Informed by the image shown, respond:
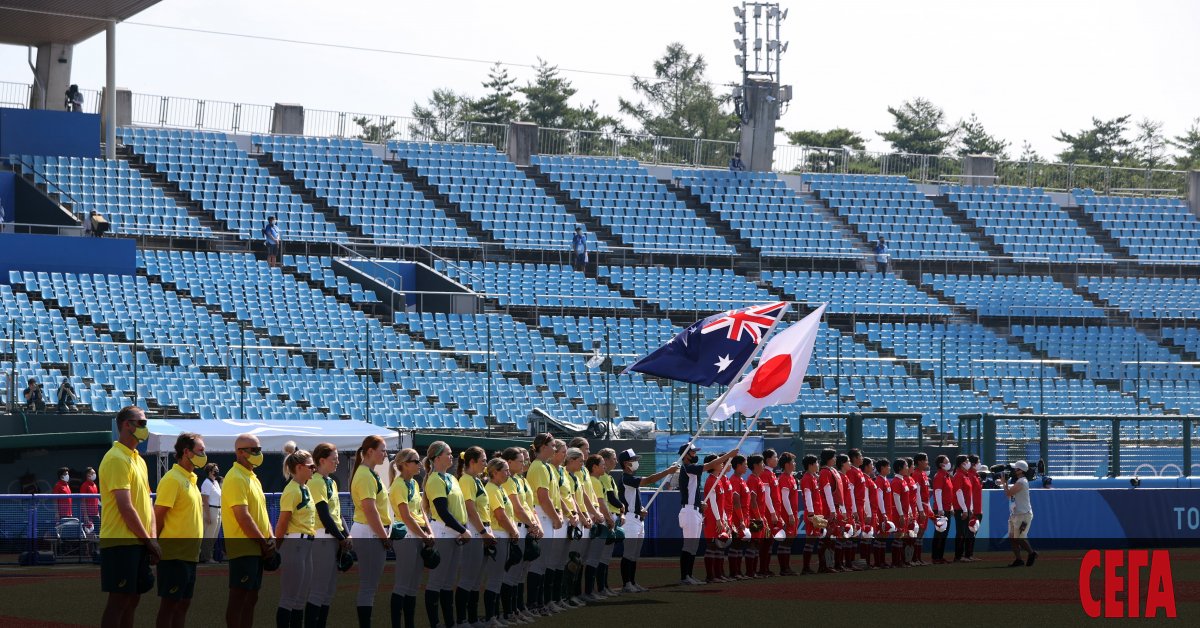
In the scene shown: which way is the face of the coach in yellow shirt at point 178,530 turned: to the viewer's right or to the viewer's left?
to the viewer's right

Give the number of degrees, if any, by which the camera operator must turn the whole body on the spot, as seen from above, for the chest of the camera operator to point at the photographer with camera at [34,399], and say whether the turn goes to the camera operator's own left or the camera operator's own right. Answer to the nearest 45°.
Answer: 0° — they already face them

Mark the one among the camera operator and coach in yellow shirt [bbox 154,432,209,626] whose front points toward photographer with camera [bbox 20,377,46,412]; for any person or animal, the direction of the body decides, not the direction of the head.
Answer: the camera operator

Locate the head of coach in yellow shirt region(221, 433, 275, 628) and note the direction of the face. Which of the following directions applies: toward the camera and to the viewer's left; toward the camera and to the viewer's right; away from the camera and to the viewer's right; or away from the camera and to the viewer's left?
toward the camera and to the viewer's right

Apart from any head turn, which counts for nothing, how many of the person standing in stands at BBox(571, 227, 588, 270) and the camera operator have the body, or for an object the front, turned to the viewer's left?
1

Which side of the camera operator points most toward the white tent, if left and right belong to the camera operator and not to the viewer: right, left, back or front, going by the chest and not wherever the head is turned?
front

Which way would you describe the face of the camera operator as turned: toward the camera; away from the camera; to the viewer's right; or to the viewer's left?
to the viewer's left

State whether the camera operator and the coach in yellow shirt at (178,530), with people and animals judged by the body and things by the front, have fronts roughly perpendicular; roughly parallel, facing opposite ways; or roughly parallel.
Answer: roughly parallel, facing opposite ways

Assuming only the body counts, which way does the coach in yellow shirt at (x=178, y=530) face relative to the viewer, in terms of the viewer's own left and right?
facing the viewer and to the right of the viewer

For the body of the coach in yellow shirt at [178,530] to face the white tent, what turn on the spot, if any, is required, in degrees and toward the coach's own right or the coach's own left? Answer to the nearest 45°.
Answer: approximately 135° to the coach's own left

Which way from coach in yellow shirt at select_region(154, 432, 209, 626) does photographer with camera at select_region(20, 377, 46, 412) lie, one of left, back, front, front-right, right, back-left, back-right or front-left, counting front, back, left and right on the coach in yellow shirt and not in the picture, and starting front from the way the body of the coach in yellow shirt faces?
back-left

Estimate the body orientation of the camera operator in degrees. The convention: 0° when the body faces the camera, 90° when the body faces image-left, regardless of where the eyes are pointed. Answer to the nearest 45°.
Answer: approximately 90°

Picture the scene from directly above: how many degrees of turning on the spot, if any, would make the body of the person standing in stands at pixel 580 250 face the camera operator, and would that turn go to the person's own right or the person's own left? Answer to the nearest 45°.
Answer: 0° — they already face them

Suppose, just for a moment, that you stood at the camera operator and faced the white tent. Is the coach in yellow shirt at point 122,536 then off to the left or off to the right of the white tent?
left

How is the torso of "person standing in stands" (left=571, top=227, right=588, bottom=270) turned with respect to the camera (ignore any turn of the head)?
toward the camera

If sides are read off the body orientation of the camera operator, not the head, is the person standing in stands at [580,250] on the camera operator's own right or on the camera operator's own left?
on the camera operator's own right
